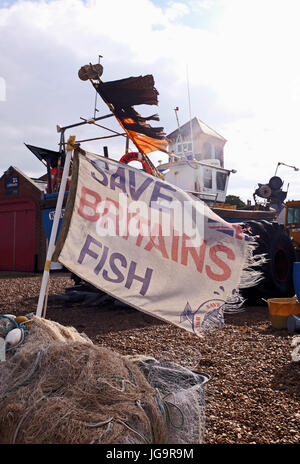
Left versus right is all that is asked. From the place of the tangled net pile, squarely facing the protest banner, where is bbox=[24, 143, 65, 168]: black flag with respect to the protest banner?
left

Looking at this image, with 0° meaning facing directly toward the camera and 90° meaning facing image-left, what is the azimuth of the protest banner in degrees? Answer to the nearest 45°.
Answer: approximately 0°

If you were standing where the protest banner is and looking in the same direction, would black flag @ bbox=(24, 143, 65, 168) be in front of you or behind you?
behind

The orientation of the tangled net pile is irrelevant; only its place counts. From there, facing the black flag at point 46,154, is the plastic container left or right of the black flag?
right

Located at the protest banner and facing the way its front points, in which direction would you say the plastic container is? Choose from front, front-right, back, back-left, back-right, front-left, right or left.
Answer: back-left

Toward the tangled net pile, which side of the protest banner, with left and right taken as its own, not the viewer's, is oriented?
front

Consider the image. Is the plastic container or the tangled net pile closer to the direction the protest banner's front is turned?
the tangled net pile
